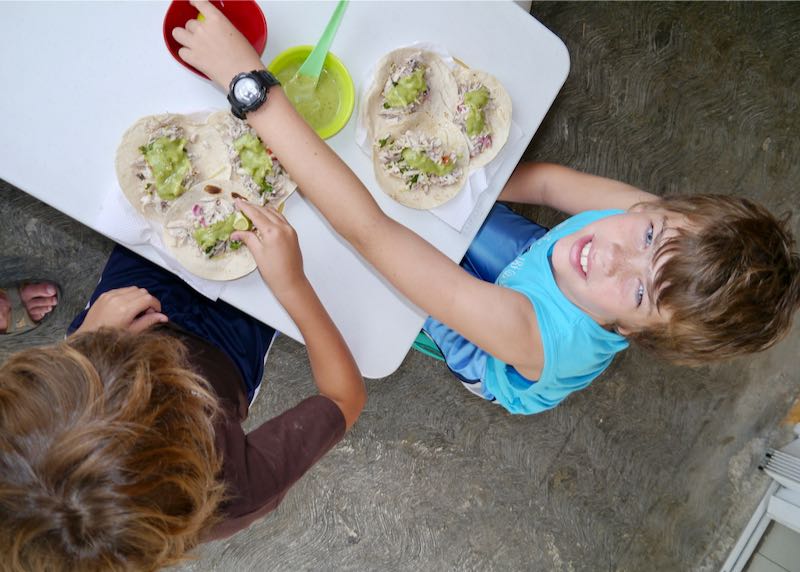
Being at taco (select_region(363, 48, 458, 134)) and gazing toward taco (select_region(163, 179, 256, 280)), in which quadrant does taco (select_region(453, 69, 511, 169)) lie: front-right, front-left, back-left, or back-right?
back-left

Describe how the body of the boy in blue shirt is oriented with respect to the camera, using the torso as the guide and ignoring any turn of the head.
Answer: to the viewer's left
